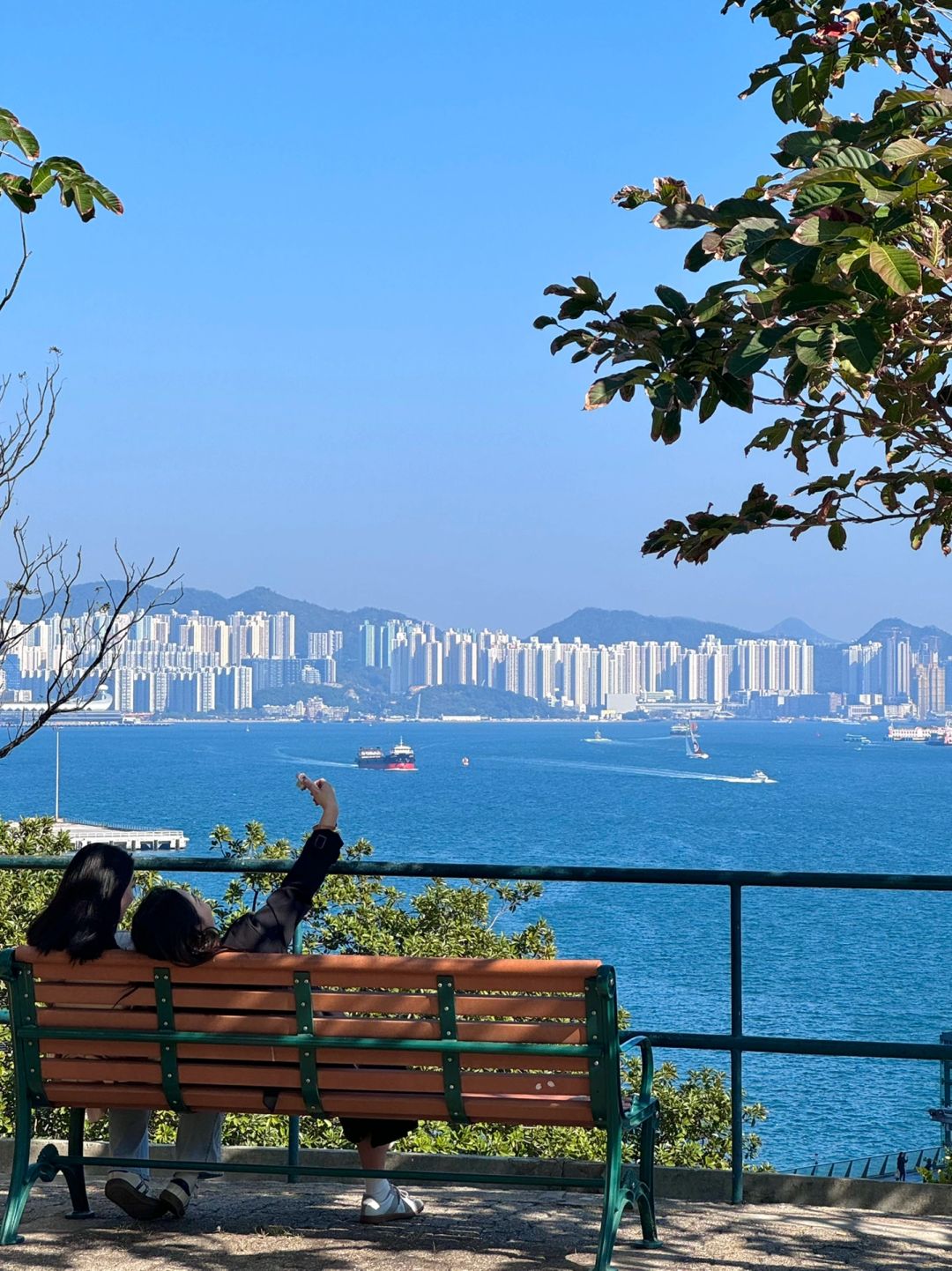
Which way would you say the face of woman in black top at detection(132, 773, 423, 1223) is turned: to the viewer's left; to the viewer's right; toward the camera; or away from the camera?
away from the camera

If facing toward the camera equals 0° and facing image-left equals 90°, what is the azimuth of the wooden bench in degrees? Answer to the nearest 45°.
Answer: approximately 180°
